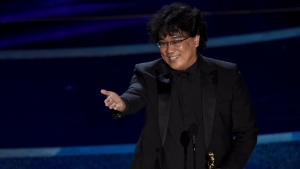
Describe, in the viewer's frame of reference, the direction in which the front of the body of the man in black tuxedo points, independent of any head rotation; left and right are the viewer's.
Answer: facing the viewer

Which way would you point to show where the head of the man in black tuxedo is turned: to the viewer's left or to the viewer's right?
to the viewer's left
